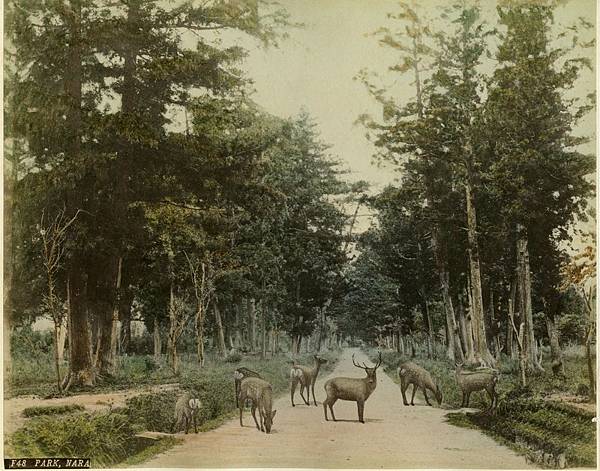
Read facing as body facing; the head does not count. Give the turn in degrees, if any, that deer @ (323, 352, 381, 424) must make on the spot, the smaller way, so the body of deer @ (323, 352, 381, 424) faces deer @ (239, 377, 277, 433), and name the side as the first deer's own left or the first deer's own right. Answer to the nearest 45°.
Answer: approximately 180°

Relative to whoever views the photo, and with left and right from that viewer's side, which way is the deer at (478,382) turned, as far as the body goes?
facing to the left of the viewer

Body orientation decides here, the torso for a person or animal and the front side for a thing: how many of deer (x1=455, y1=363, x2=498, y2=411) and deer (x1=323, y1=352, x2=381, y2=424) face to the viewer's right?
1

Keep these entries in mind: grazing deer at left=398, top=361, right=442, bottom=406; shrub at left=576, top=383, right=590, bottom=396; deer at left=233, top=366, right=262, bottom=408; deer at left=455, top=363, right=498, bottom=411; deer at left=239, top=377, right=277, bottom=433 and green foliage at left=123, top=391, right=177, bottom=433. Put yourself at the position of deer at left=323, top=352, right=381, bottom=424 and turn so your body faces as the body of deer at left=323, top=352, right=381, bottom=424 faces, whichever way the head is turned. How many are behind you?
3

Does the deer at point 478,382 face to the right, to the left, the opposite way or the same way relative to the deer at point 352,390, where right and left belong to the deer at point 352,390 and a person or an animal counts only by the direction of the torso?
the opposite way

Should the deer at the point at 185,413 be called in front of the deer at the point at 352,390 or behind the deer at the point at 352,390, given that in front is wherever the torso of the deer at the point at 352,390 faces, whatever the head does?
behind

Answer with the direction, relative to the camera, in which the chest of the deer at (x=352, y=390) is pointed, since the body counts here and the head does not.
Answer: to the viewer's right

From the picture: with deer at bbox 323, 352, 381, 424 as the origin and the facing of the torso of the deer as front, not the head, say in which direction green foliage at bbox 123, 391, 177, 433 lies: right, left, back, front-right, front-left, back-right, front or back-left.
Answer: back

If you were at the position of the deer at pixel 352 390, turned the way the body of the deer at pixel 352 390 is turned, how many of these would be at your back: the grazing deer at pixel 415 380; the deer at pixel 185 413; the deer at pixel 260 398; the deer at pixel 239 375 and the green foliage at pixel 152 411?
4

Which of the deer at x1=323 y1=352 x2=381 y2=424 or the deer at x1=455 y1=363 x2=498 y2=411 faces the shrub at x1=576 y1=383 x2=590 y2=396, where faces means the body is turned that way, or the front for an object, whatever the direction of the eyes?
the deer at x1=323 y1=352 x2=381 y2=424
